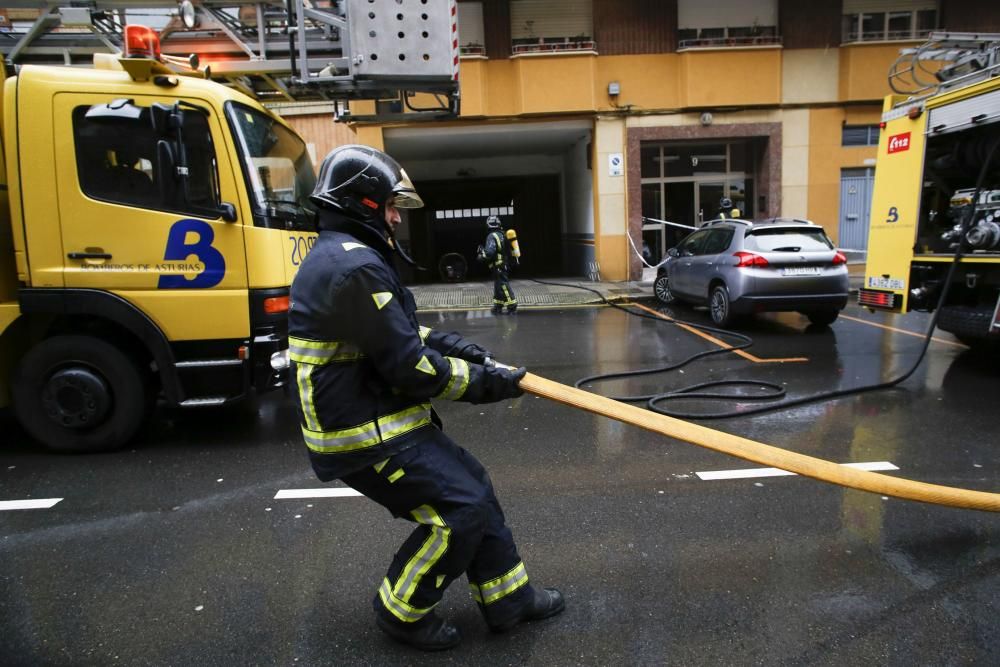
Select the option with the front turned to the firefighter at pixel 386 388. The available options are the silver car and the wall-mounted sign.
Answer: the wall-mounted sign

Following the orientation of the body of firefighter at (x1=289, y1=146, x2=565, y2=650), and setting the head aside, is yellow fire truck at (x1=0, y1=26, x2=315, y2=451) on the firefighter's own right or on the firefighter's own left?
on the firefighter's own left

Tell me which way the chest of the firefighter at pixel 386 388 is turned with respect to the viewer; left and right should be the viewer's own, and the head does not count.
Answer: facing to the right of the viewer

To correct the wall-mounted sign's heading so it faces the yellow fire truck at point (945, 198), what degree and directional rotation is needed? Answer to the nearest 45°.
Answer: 0° — it already faces it

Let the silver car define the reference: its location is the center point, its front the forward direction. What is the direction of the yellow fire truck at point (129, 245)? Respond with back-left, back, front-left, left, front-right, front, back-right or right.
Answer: left

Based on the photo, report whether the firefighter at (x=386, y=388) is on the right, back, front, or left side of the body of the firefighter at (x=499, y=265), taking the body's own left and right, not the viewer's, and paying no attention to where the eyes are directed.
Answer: left

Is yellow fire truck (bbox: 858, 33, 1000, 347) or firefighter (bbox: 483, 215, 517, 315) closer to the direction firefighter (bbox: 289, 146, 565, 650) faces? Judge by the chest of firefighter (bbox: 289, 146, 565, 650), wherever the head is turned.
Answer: the yellow fire truck

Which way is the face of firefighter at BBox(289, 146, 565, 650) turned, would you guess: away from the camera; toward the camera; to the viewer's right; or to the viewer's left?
to the viewer's right

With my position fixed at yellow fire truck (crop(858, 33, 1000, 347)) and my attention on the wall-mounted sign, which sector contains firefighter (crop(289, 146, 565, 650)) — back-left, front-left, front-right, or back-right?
back-left

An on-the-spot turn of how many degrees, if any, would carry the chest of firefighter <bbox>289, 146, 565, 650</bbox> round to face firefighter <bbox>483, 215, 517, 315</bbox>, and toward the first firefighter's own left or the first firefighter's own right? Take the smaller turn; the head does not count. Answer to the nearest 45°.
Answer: approximately 90° to the first firefighter's own left

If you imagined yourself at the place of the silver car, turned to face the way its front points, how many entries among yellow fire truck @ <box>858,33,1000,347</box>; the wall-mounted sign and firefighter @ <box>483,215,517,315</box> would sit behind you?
1

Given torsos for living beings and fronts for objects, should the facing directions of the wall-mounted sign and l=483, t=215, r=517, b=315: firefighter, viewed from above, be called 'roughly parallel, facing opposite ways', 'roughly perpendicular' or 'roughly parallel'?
roughly perpendicular

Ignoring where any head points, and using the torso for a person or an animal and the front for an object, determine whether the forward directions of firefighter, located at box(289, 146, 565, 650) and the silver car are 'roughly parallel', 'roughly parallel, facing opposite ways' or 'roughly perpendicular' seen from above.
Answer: roughly perpendicular

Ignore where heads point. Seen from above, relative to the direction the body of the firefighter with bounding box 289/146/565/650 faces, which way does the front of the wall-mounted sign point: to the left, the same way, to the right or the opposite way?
to the right
